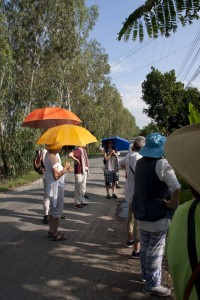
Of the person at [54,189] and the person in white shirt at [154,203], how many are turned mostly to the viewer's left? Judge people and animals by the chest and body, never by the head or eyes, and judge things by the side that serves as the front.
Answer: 0

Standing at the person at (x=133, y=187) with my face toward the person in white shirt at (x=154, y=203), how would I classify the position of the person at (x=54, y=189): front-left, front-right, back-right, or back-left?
back-right

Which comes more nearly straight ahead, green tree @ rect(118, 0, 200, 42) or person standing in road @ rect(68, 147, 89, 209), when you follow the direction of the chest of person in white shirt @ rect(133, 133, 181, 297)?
the person standing in road

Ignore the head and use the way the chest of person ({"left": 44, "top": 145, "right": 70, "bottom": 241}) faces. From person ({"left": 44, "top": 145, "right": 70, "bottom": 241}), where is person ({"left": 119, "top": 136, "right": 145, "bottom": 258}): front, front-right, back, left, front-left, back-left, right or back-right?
front-right

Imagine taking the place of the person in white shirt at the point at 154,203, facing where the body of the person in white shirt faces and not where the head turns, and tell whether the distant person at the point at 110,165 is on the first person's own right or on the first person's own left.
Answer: on the first person's own left

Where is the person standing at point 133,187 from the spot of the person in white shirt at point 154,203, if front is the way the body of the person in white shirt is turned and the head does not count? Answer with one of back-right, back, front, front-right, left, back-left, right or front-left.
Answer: front-left

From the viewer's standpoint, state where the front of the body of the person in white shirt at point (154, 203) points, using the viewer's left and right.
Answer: facing away from the viewer and to the right of the viewer

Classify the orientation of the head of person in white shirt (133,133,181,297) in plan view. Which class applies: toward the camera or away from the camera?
away from the camera
